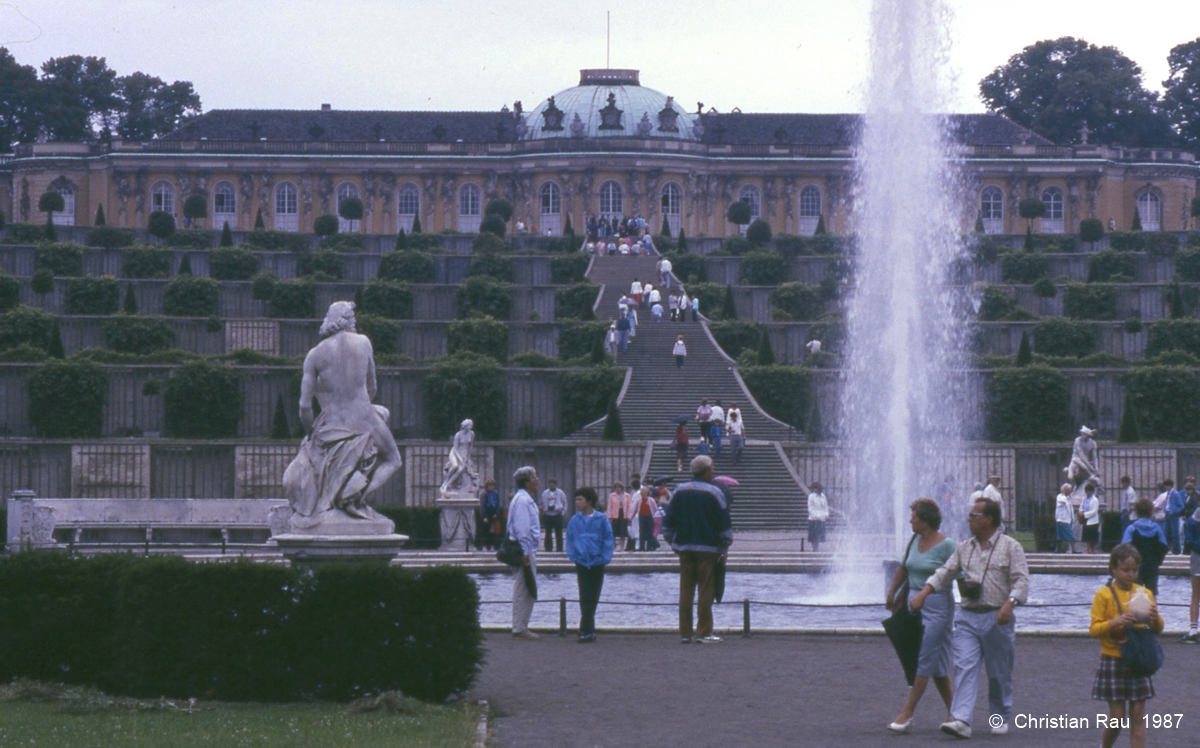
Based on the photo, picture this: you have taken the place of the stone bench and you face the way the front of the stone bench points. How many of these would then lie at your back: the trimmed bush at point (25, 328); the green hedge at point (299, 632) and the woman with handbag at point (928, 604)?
1

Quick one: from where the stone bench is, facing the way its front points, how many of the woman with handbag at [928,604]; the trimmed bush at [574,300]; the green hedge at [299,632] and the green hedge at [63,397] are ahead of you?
2

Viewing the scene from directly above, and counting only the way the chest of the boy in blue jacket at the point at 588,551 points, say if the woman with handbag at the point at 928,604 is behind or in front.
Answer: in front

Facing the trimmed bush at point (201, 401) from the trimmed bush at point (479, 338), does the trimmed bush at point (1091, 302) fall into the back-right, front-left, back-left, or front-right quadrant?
back-left

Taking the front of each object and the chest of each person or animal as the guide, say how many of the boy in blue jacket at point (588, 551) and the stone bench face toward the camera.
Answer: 2

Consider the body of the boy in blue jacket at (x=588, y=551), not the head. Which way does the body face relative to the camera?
toward the camera

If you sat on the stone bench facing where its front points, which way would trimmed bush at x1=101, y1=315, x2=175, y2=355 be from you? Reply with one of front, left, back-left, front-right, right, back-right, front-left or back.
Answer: back

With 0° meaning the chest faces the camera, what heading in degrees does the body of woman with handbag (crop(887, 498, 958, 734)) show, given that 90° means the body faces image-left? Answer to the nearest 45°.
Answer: approximately 45°

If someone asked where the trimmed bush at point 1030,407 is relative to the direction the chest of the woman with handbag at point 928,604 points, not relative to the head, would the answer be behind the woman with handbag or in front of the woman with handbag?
behind

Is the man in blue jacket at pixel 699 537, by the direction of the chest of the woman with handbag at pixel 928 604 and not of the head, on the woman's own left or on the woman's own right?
on the woman's own right

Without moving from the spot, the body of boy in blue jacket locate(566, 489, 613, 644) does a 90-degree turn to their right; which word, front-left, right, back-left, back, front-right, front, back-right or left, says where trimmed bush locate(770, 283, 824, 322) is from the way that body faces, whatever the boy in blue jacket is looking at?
right

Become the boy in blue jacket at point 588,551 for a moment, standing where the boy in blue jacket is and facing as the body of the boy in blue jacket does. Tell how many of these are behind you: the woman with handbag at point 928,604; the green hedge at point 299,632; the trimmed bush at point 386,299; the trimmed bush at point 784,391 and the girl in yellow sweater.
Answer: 2

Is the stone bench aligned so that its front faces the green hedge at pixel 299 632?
yes

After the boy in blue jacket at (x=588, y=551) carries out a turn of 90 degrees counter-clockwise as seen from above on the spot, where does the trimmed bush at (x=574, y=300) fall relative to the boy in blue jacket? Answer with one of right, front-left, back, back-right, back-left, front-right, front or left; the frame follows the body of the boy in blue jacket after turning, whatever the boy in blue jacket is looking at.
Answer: left

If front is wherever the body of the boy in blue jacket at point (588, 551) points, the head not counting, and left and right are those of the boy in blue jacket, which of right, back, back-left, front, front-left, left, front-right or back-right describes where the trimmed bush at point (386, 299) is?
back

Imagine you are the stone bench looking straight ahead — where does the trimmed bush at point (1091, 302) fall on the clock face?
The trimmed bush is roughly at 8 o'clock from the stone bench.

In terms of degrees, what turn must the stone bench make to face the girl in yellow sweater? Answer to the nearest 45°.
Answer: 0° — it already faces them
